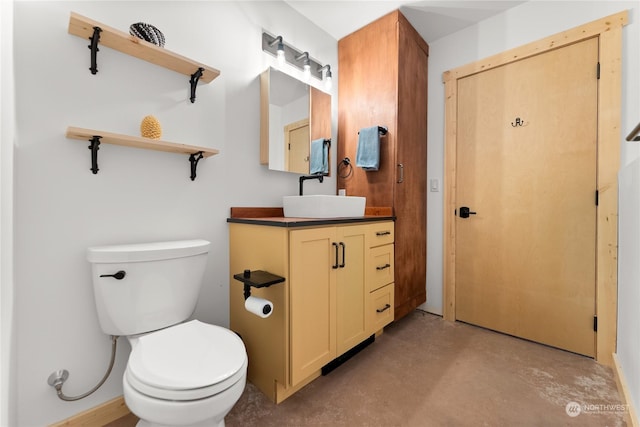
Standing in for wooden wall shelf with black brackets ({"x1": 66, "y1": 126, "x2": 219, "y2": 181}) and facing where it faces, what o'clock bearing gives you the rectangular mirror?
The rectangular mirror is roughly at 10 o'clock from the wooden wall shelf with black brackets.

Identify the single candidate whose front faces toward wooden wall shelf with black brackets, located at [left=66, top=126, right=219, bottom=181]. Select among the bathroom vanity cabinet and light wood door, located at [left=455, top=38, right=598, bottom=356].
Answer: the light wood door

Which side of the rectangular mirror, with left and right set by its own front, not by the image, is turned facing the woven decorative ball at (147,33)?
right

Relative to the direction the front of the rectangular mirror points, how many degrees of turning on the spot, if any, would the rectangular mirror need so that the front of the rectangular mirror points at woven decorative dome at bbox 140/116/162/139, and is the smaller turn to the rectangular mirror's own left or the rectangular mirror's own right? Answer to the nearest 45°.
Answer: approximately 90° to the rectangular mirror's own right

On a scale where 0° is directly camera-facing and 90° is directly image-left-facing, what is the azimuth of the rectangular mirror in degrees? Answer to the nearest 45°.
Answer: approximately 315°

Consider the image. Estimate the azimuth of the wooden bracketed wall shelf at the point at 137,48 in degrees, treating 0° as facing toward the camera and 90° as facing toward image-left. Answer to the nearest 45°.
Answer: approximately 315°

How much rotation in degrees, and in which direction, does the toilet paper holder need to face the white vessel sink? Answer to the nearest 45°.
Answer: approximately 180°

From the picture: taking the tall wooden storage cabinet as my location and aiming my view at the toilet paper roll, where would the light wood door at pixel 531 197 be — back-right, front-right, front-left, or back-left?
back-left

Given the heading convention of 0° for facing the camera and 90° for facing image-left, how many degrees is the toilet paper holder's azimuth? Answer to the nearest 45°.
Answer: approximately 45°

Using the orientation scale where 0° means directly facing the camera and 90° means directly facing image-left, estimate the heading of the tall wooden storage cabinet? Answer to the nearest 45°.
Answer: approximately 315°

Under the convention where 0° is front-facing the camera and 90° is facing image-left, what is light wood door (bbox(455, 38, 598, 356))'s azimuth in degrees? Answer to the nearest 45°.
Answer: approximately 45°

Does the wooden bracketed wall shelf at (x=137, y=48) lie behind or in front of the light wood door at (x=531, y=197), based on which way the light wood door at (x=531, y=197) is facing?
in front

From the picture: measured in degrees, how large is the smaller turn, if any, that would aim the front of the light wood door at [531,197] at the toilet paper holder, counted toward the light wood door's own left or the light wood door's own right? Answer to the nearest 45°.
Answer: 0° — it already faces it
